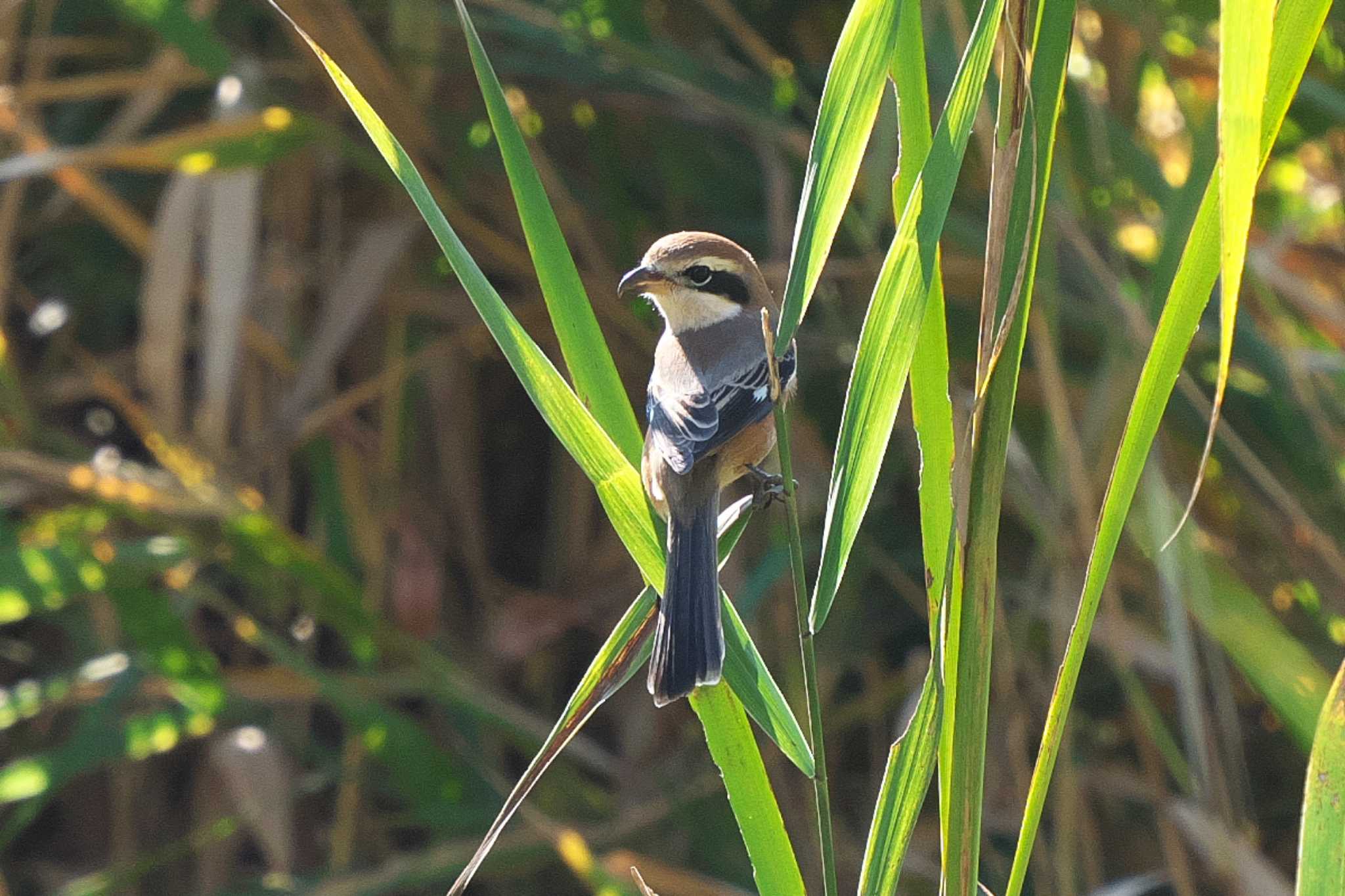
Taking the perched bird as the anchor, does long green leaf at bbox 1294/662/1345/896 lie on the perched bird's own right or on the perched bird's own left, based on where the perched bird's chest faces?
on the perched bird's own right

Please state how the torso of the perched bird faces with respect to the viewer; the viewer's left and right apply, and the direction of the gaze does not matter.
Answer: facing away from the viewer and to the right of the viewer

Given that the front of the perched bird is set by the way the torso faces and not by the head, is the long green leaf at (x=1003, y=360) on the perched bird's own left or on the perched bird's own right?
on the perched bird's own right

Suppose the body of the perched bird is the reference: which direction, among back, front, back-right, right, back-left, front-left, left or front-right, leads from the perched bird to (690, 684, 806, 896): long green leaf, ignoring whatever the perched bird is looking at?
back-right

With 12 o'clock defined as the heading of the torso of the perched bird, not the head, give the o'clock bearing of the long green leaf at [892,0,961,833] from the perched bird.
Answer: The long green leaf is roughly at 4 o'clock from the perched bird.
